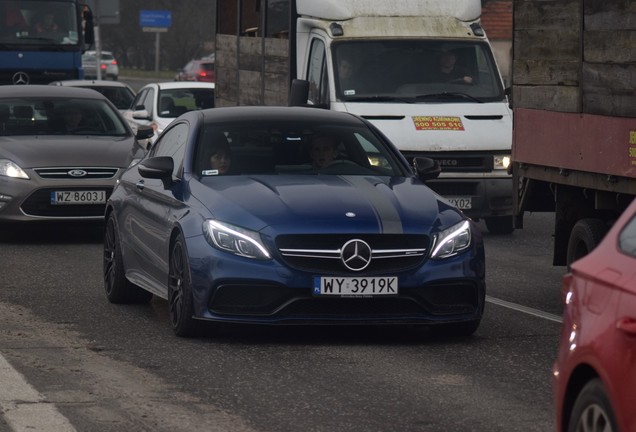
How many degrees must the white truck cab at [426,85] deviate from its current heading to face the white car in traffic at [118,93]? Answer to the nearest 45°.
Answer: approximately 135° to its right

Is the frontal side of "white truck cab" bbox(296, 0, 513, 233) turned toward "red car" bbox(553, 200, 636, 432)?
yes

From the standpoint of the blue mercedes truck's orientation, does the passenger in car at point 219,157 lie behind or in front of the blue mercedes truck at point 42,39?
in front

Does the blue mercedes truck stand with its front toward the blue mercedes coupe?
yes

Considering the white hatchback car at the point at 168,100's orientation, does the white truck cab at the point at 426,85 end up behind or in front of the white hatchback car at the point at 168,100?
in front

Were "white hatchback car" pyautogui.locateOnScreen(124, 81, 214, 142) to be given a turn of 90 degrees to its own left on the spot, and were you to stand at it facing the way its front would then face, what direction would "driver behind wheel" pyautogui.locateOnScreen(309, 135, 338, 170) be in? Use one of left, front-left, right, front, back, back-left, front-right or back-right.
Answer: back-right

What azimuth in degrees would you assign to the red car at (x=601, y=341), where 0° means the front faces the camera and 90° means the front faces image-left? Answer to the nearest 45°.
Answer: approximately 315°

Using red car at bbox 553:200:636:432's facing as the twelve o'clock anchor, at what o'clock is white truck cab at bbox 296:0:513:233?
The white truck cab is roughly at 7 o'clock from the red car.

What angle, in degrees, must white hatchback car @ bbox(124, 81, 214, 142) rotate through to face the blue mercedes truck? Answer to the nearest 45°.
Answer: approximately 180°

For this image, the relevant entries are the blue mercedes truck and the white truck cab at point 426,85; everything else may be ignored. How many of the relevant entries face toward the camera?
2
